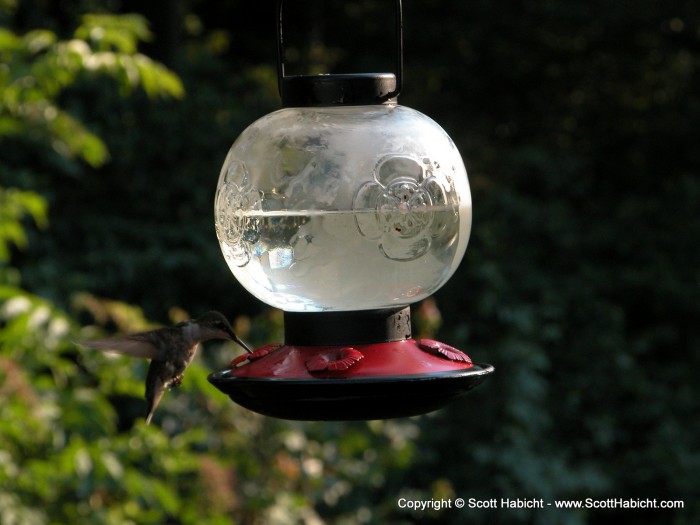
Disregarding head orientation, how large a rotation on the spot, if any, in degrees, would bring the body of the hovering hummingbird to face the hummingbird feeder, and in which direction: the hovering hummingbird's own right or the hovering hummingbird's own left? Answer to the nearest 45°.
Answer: approximately 45° to the hovering hummingbird's own right

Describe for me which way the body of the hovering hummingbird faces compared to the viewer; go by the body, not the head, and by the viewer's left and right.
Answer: facing to the right of the viewer
